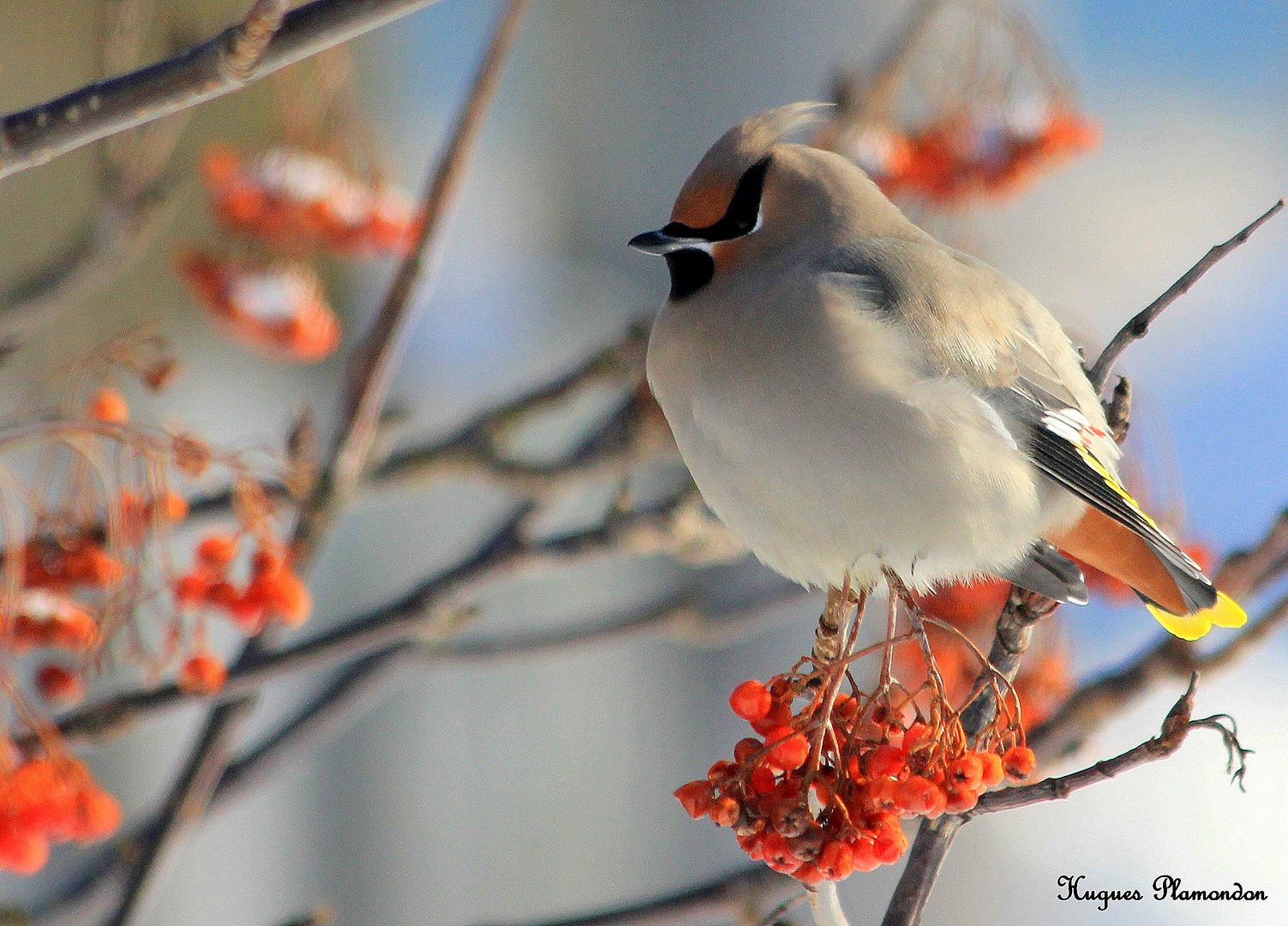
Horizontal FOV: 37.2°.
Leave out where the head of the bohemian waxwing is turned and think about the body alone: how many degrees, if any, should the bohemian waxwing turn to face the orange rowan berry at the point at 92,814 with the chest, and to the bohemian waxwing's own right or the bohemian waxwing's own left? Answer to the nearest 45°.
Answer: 0° — it already faces it

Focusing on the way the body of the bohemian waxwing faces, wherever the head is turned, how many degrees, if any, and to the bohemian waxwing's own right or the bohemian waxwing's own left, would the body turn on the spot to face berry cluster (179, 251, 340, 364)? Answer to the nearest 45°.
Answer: approximately 45° to the bohemian waxwing's own right

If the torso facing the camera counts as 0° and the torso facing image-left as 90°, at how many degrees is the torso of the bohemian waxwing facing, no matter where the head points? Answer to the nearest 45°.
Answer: approximately 90°

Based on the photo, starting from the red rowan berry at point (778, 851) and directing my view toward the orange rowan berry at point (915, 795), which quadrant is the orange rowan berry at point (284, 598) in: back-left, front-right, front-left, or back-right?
back-left
